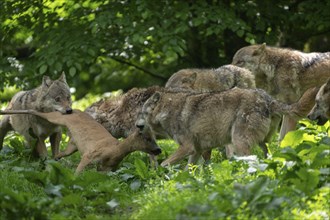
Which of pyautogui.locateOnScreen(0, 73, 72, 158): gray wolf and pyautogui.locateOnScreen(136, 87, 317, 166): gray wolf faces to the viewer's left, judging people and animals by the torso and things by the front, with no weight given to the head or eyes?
pyautogui.locateOnScreen(136, 87, 317, 166): gray wolf

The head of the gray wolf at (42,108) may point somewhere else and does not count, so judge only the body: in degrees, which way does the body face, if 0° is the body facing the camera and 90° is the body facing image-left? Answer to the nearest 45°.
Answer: approximately 315°

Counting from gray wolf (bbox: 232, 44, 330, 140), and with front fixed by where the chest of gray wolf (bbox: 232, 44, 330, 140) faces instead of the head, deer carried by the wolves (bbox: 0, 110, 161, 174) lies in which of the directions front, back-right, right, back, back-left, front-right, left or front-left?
front-left

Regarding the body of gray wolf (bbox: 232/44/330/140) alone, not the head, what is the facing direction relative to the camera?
to the viewer's left

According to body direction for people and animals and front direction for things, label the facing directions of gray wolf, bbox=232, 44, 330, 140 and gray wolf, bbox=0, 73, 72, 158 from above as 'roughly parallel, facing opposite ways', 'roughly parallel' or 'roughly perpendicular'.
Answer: roughly parallel, facing opposite ways

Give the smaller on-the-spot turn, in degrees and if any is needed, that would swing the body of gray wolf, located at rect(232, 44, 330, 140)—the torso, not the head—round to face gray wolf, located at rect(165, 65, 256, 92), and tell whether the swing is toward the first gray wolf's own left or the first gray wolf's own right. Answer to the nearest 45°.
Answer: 0° — it already faces it

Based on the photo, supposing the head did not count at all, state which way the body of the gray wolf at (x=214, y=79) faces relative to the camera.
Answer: to the viewer's left

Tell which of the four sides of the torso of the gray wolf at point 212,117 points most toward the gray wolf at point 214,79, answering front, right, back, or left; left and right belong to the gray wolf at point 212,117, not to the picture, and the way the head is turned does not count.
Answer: right

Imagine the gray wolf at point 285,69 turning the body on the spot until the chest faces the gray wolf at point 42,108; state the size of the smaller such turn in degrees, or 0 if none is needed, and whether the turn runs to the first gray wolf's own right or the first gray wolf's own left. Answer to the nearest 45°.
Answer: approximately 45° to the first gray wolf's own left

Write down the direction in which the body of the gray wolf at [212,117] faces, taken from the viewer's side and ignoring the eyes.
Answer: to the viewer's left

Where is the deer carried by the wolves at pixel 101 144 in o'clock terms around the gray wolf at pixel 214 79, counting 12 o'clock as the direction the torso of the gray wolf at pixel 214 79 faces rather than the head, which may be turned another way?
the deer carried by the wolves at pixel 101 144 is roughly at 10 o'clock from the gray wolf at pixel 214 79.
